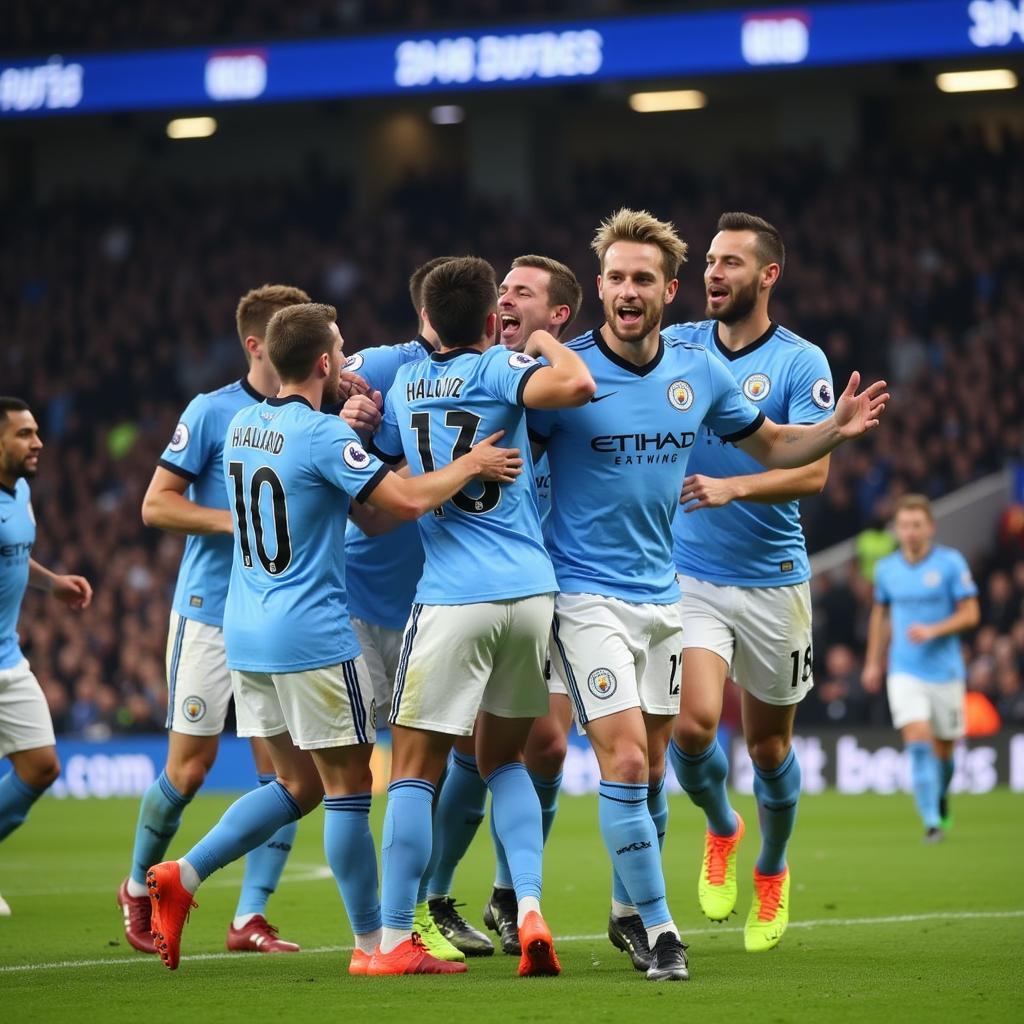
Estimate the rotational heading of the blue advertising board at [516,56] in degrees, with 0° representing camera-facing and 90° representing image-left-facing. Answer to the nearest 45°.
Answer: approximately 0°
